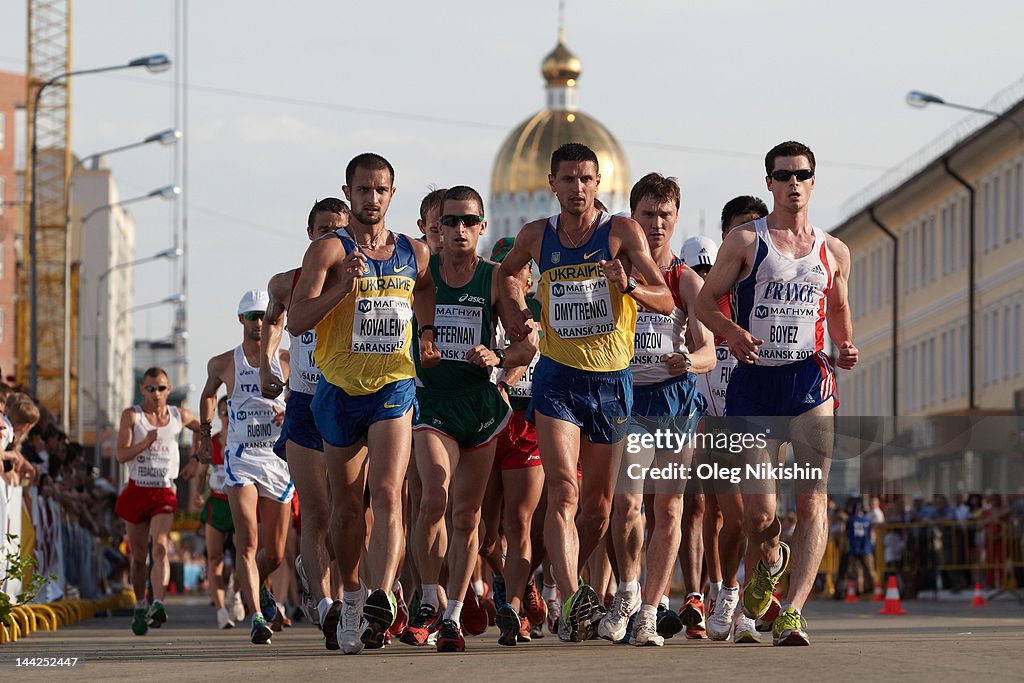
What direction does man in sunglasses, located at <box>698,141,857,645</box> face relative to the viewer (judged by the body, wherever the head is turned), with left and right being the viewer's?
facing the viewer

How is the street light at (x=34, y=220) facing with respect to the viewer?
to the viewer's right

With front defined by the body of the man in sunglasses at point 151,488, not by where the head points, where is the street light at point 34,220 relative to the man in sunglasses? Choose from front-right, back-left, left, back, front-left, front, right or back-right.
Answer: back

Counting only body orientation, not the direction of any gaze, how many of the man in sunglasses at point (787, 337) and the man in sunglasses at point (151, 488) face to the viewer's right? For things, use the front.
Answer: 0

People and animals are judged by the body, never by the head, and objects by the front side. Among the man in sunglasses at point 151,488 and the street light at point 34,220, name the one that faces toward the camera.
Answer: the man in sunglasses

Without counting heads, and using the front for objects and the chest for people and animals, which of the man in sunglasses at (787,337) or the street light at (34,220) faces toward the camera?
the man in sunglasses

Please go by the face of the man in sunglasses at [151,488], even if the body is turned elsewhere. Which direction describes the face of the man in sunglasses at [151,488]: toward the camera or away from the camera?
toward the camera

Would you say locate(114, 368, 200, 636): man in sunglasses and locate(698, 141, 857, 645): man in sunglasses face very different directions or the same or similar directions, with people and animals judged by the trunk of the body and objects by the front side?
same or similar directions

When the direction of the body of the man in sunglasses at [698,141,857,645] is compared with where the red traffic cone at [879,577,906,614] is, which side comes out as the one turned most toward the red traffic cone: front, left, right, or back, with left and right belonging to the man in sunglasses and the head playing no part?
back

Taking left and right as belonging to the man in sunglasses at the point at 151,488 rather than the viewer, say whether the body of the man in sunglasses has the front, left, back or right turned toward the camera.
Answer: front

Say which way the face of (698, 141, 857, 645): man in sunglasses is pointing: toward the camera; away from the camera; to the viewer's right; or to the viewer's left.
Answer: toward the camera

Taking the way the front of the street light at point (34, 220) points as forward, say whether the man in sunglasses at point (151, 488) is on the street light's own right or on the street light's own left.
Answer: on the street light's own right

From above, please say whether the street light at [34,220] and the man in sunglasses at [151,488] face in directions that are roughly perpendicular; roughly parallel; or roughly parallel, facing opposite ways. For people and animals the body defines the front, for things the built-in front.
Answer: roughly perpendicular

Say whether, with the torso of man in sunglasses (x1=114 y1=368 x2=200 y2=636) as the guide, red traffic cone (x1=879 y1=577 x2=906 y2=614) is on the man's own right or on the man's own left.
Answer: on the man's own left

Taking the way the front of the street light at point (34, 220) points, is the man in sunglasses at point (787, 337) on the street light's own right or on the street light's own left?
on the street light's own right
